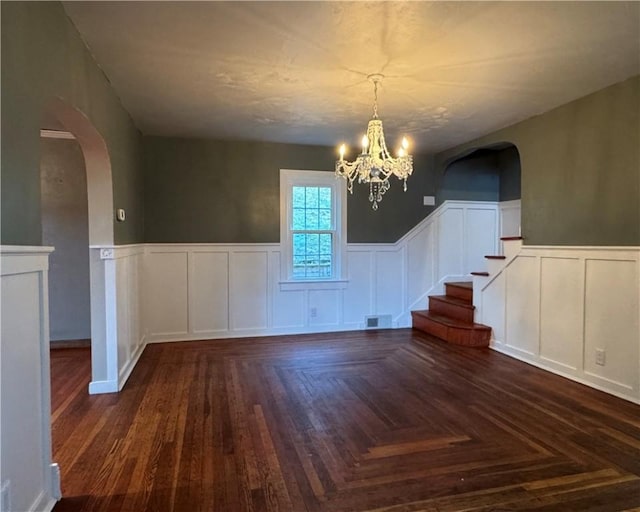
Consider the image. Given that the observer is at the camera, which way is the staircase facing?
facing the viewer and to the left of the viewer

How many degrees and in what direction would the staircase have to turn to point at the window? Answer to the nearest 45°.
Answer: approximately 45° to its right
